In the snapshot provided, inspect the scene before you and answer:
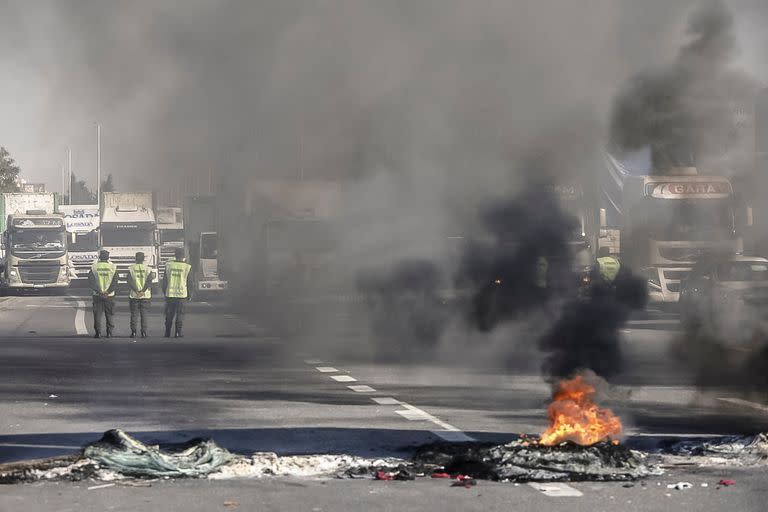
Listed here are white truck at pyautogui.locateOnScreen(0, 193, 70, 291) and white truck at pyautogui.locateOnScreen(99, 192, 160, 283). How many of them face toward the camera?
2

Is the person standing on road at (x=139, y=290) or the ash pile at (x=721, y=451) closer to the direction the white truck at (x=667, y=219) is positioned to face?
the ash pile

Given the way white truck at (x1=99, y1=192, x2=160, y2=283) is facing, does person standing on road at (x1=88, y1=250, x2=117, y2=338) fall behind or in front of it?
in front

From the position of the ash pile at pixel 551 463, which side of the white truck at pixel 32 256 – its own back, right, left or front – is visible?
front

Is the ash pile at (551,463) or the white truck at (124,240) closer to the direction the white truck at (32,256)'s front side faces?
the ash pile

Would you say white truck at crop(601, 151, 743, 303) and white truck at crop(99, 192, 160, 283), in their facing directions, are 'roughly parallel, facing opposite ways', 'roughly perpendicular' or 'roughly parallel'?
roughly parallel

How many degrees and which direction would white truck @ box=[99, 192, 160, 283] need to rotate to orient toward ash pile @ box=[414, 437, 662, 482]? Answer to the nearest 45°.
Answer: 0° — it already faces it

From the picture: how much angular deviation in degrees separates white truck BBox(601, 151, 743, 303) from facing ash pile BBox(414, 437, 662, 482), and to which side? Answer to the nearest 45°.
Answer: approximately 45° to its right

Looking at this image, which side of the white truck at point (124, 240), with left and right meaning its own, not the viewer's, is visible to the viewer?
front

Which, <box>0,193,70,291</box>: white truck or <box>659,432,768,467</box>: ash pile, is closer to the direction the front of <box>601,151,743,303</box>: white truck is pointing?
the ash pile

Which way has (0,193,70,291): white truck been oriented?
toward the camera

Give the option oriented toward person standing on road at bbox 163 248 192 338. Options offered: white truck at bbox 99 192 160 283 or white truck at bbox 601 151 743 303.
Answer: white truck at bbox 99 192 160 283

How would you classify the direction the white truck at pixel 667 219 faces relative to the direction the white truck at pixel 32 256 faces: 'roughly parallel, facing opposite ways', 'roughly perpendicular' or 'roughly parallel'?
roughly parallel

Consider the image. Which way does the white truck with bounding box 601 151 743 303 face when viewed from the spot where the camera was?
facing the viewer and to the right of the viewer
